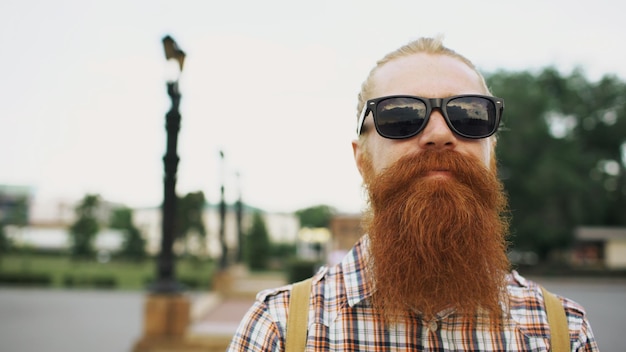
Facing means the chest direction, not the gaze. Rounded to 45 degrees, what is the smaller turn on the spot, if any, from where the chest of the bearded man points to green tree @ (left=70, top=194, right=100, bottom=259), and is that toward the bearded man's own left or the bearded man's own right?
approximately 135° to the bearded man's own right

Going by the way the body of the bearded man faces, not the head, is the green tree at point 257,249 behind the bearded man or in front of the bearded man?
behind

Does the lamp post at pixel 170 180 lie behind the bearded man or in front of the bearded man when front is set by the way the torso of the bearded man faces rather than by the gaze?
behind

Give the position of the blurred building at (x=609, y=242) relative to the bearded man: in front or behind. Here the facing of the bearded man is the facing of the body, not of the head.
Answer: behind

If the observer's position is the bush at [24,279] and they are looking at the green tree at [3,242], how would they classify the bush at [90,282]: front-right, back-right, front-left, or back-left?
back-right

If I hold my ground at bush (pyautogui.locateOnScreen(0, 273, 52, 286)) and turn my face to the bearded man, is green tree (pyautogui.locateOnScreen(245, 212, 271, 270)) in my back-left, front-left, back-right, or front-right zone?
back-left

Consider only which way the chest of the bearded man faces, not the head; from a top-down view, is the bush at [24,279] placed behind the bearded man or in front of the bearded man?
behind

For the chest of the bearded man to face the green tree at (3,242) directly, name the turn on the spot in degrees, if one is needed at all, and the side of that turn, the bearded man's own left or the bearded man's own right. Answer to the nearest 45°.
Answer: approximately 135° to the bearded man's own right

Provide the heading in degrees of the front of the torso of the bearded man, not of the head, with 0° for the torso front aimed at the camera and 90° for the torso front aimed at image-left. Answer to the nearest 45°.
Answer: approximately 0°
